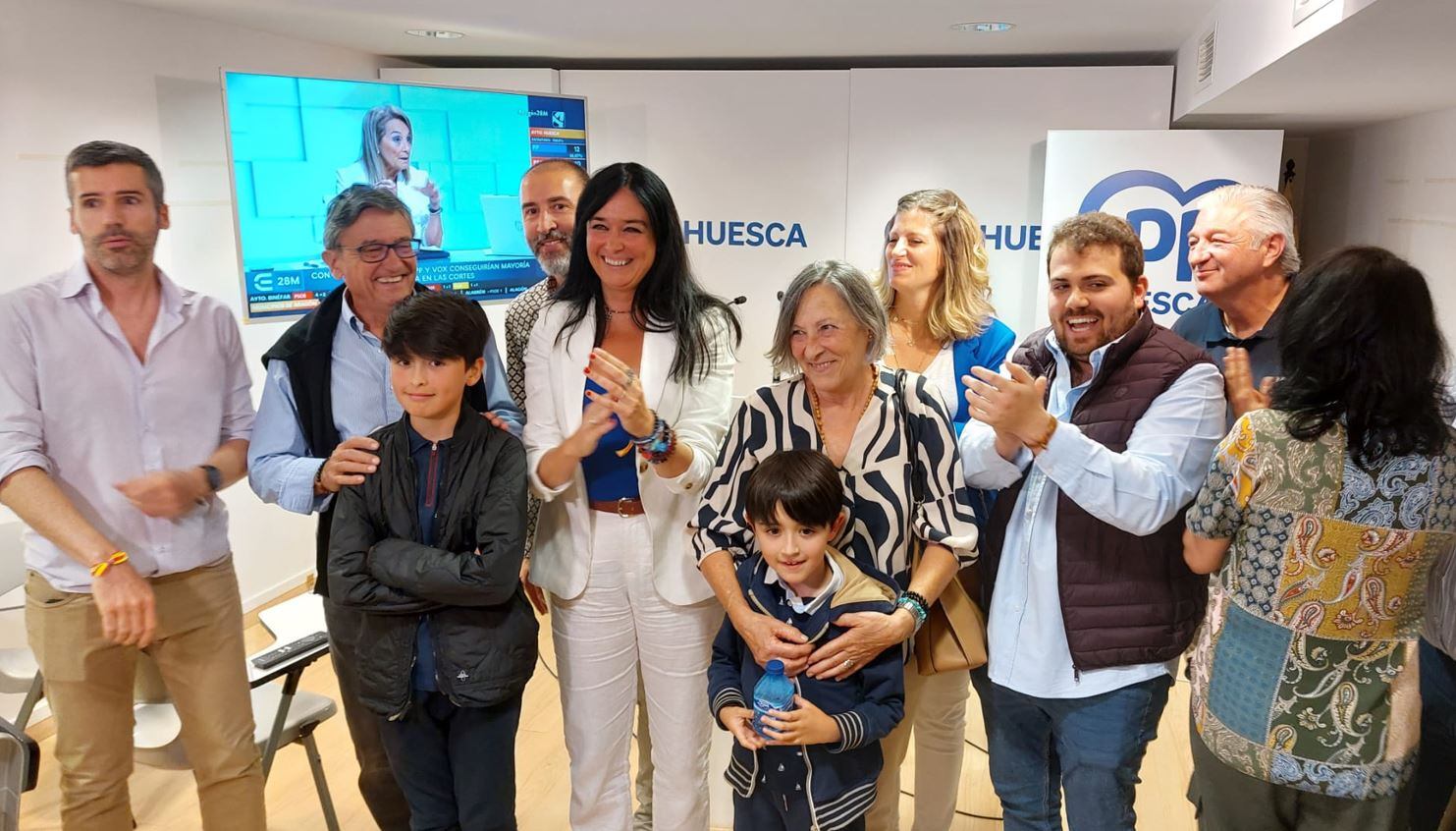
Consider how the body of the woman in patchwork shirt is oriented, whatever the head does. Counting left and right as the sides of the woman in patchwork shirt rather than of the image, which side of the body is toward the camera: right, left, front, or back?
back

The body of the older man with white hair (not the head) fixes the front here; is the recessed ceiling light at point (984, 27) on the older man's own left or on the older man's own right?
on the older man's own right

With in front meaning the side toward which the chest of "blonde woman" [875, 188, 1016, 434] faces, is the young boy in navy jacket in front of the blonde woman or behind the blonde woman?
in front

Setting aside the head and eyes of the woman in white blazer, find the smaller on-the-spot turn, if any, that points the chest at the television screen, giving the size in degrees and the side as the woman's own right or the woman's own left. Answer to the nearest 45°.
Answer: approximately 135° to the woman's own right

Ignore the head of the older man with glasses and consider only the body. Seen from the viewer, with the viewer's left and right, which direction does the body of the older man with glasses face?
facing the viewer and to the right of the viewer

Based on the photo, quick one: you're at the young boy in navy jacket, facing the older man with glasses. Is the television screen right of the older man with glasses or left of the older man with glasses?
right

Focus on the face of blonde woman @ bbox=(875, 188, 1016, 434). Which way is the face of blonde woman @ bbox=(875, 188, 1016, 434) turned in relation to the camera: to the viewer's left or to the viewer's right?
to the viewer's left

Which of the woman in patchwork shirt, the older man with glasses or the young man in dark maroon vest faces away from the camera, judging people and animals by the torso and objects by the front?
the woman in patchwork shirt

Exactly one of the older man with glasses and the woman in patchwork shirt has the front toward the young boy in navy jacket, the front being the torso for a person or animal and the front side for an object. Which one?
the older man with glasses

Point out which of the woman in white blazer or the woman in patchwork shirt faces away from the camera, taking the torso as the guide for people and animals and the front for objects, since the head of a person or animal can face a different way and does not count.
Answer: the woman in patchwork shirt

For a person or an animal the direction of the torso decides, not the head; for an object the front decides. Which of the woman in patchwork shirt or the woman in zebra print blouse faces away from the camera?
the woman in patchwork shirt

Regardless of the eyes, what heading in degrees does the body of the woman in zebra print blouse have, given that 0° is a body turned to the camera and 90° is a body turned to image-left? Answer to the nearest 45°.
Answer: approximately 0°
